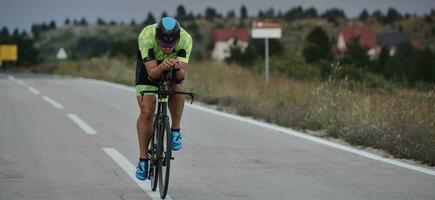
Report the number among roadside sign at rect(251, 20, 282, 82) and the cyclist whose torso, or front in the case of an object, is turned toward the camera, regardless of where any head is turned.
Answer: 2

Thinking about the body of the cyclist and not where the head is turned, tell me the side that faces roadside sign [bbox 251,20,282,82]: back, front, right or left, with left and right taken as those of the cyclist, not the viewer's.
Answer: back

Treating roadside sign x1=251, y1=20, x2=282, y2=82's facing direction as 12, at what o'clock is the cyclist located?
The cyclist is roughly at 12 o'clock from the roadside sign.

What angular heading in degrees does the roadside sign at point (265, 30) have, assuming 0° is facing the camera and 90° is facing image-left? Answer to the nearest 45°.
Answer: approximately 0°

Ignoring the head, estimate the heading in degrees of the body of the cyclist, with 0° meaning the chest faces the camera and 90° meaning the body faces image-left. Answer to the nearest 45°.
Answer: approximately 0°
